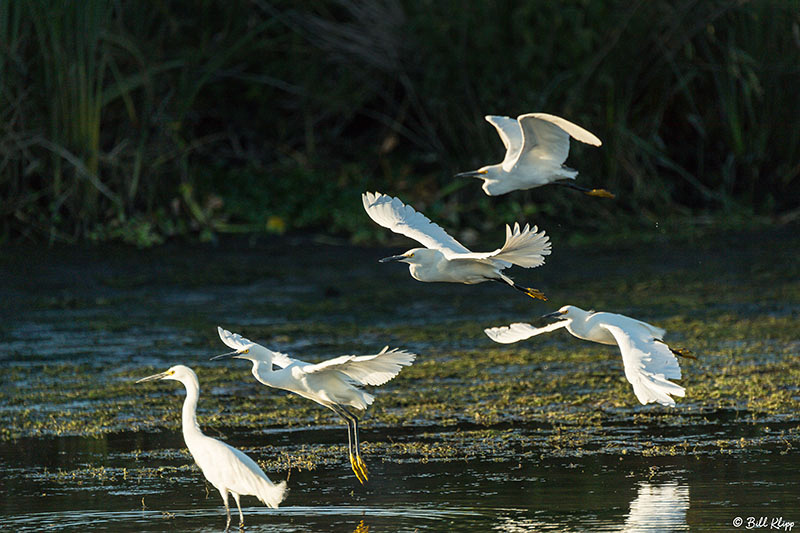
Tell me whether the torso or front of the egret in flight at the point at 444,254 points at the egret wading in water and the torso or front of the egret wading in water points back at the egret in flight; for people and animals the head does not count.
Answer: no

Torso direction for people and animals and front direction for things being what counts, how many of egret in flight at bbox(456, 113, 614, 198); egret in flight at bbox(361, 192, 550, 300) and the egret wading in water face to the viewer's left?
3

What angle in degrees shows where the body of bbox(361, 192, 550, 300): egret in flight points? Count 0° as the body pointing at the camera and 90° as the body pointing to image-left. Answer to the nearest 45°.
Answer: approximately 90°

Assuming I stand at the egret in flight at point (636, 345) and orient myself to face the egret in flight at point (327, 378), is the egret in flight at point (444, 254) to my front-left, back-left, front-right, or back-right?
front-right

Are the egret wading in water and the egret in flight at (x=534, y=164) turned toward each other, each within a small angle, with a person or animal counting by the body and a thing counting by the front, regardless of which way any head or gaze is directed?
no

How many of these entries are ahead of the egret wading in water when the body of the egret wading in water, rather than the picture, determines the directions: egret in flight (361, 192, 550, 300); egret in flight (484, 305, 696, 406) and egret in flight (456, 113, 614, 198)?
0

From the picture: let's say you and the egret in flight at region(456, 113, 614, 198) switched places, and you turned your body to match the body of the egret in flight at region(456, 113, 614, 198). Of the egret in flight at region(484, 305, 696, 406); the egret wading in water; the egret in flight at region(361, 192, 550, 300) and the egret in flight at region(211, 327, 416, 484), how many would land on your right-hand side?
0

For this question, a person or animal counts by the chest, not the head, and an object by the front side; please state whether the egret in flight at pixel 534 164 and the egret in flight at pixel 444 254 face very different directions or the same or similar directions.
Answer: same or similar directions

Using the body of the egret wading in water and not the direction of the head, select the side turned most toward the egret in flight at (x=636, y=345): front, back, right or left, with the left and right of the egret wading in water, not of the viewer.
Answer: back

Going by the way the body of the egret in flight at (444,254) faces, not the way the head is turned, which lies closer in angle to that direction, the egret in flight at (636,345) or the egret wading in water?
the egret wading in water

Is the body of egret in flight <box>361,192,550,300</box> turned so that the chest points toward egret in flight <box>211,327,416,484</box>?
no

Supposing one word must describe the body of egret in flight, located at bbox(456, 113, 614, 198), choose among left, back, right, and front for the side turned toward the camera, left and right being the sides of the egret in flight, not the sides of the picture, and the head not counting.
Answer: left

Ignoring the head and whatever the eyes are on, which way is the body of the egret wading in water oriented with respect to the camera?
to the viewer's left

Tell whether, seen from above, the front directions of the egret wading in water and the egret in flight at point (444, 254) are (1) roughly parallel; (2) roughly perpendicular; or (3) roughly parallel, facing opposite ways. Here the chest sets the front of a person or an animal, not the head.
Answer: roughly parallel

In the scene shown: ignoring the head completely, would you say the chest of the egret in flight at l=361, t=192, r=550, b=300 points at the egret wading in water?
no

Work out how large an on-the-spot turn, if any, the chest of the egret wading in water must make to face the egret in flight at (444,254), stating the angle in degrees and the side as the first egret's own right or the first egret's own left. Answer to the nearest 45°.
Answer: approximately 135° to the first egret's own right

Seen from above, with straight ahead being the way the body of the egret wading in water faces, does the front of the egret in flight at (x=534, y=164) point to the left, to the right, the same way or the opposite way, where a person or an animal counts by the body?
the same way

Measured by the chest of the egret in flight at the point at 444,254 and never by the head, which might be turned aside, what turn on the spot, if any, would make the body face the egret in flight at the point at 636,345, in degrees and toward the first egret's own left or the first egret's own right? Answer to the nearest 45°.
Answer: approximately 135° to the first egret's own left
